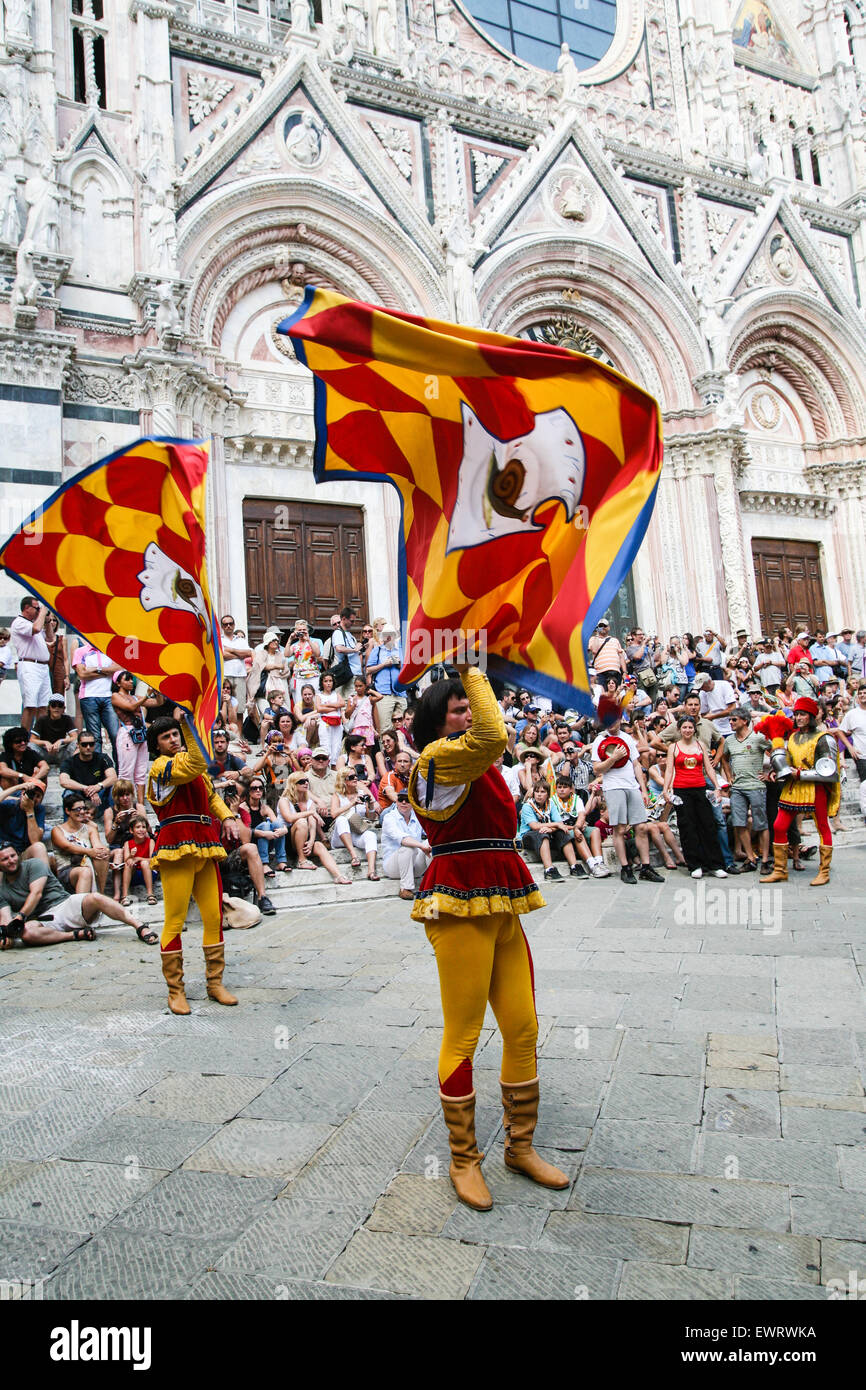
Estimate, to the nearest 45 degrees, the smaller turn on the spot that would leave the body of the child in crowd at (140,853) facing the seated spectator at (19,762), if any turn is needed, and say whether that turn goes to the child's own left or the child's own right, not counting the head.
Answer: approximately 90° to the child's own right

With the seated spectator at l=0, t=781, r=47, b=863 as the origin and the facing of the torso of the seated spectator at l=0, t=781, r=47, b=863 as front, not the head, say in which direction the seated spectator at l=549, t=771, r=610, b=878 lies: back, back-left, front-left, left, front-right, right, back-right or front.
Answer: front-left

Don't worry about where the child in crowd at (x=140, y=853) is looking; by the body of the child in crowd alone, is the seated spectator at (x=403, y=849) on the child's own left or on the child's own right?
on the child's own left

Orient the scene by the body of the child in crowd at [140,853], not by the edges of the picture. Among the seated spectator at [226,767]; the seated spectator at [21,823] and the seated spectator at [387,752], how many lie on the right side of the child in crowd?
1

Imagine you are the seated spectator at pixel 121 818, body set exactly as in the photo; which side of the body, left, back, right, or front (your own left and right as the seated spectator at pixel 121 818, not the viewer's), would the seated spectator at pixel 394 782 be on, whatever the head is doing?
left

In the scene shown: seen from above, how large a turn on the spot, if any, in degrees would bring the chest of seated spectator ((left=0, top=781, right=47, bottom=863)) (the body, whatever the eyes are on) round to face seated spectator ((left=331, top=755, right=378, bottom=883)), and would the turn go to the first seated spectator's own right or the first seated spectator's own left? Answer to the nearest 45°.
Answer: approximately 45° to the first seated spectator's own left

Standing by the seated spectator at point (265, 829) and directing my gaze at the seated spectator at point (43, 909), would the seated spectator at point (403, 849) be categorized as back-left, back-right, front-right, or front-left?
back-left
